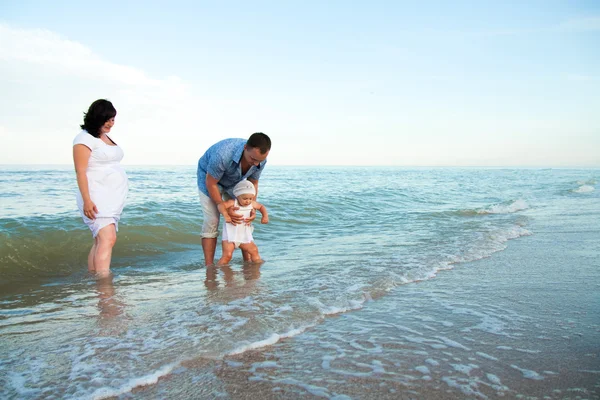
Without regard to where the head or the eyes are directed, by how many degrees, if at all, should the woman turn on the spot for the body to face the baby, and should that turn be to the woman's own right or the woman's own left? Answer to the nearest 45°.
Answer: approximately 45° to the woman's own left

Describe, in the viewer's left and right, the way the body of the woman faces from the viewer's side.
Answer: facing the viewer and to the right of the viewer

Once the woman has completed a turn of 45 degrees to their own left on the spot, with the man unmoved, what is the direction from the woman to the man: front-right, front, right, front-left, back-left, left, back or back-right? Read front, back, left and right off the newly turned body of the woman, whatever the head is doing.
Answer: front

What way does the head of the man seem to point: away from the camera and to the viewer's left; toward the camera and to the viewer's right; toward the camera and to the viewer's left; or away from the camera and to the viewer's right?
toward the camera and to the viewer's right

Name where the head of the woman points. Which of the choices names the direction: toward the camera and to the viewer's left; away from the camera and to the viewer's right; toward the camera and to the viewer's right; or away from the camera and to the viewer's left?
toward the camera and to the viewer's right
